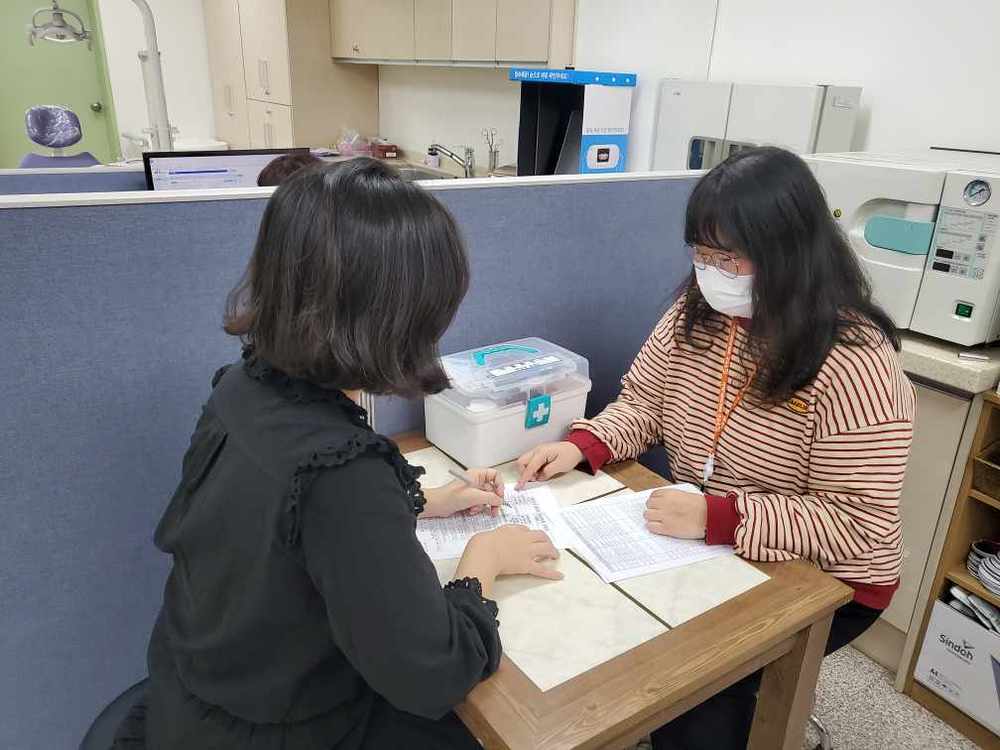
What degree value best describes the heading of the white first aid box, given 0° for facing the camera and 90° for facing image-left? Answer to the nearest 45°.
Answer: approximately 315°

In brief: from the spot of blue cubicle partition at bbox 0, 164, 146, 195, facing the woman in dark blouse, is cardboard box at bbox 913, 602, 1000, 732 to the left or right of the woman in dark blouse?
left

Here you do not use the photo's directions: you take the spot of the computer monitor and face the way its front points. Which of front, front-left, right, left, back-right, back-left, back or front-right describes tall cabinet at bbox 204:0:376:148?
back

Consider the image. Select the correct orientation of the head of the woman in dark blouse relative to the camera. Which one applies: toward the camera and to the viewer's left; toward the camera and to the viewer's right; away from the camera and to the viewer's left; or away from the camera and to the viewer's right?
away from the camera and to the viewer's right

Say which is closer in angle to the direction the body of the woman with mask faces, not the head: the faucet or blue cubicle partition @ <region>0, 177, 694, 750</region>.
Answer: the blue cubicle partition

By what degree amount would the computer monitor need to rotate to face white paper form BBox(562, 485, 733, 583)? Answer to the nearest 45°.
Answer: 0° — it already faces it

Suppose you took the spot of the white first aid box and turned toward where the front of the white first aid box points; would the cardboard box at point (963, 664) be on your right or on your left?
on your left
